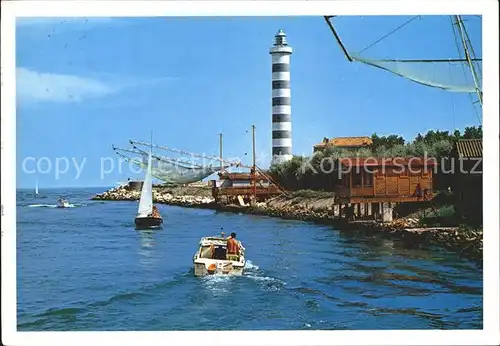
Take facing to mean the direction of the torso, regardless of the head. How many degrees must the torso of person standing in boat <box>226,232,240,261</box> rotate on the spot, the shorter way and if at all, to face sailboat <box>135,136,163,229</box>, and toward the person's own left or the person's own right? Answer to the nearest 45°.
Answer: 0° — they already face it

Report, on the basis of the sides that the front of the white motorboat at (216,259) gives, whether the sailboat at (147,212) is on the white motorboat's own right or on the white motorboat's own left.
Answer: on the white motorboat's own left

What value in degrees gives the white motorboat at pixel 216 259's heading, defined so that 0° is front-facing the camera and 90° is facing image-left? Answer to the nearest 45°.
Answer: approximately 180°

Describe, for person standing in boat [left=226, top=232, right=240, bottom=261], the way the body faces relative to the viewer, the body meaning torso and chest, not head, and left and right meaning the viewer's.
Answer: facing away from the viewer
